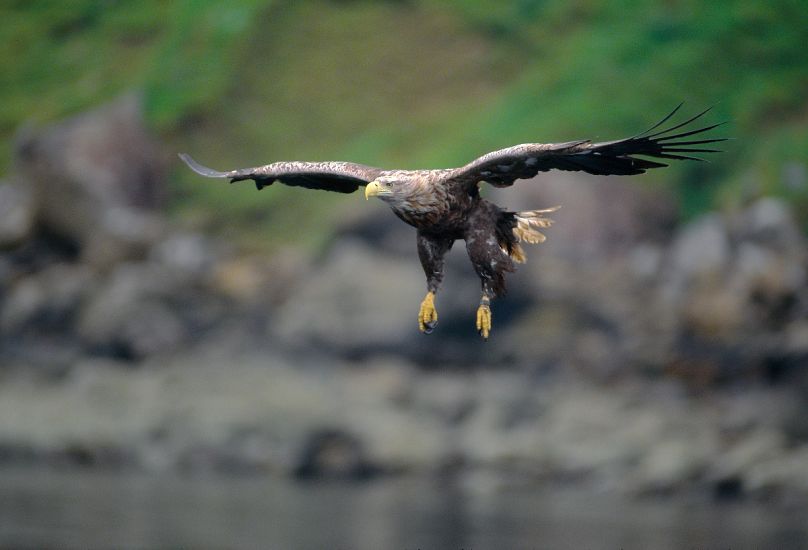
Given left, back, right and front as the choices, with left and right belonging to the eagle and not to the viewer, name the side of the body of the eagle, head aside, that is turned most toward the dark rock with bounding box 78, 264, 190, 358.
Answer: right

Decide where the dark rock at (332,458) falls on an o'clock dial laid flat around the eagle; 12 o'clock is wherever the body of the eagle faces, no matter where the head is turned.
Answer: The dark rock is roughly at 4 o'clock from the eagle.

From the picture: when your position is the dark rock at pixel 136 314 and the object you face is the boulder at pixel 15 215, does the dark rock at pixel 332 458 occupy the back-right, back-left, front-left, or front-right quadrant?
back-right

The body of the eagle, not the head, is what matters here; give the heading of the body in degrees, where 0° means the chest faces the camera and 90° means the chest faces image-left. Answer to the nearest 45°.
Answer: approximately 45°

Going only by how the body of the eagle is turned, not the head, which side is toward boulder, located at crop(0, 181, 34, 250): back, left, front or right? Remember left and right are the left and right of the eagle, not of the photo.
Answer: right
